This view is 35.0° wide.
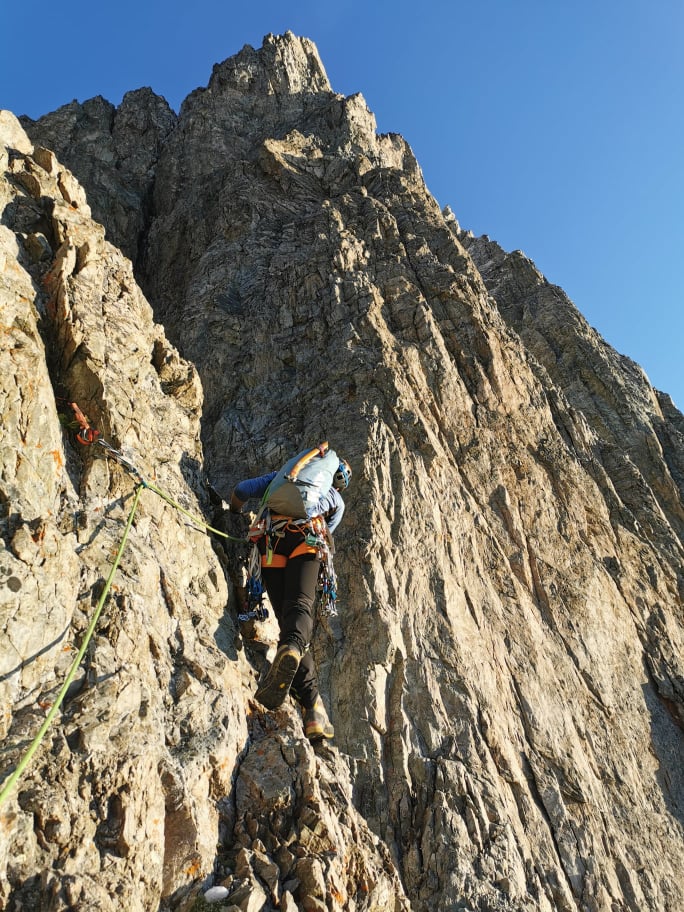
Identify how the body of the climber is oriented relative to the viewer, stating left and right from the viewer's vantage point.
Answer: facing away from the viewer

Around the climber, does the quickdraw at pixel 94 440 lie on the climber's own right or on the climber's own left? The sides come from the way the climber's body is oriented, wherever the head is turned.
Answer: on the climber's own left
